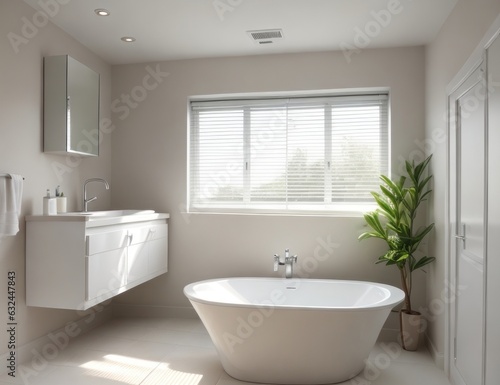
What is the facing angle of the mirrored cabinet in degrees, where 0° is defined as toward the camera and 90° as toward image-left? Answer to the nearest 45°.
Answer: approximately 315°

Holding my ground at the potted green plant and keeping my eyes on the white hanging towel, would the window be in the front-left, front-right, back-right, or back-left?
front-right

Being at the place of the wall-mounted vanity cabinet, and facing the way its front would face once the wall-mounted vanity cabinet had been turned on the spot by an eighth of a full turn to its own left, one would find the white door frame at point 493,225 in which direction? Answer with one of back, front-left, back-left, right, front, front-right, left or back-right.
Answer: front-right

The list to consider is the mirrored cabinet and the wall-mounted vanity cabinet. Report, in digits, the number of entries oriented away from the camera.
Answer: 0

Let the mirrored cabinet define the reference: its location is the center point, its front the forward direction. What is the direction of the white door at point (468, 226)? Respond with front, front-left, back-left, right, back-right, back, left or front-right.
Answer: front

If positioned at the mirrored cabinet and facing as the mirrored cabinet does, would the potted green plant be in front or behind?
in front

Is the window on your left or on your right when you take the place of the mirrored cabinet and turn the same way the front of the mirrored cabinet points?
on your left

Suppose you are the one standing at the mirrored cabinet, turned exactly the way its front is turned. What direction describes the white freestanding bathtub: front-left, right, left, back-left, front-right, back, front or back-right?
front

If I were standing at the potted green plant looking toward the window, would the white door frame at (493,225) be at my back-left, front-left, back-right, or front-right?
back-left

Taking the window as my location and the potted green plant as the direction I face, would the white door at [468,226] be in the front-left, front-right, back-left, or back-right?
front-right

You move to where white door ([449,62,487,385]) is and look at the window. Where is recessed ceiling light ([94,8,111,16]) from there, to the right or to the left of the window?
left

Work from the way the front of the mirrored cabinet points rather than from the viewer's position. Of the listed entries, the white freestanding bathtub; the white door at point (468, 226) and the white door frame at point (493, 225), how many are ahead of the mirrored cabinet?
3

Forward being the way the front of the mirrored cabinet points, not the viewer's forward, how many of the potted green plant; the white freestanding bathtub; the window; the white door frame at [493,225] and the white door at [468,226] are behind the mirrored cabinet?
0

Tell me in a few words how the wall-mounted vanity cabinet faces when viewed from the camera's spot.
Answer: facing the viewer and to the right of the viewer

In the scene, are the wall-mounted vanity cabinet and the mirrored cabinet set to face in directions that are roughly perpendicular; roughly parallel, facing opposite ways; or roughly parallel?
roughly parallel
